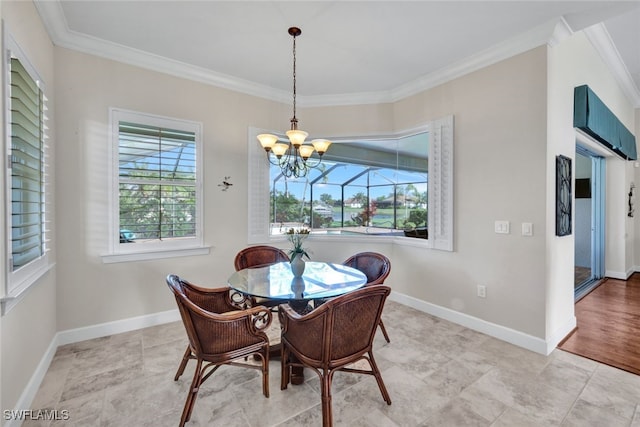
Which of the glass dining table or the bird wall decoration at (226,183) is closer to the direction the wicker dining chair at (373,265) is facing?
the glass dining table

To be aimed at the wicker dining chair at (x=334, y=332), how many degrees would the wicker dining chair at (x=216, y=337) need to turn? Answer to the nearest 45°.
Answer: approximately 90° to its right

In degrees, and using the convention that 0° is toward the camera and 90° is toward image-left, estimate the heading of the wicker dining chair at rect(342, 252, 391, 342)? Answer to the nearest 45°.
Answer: approximately 45°

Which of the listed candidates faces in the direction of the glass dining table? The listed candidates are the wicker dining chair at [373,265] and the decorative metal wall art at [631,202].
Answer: the wicker dining chair

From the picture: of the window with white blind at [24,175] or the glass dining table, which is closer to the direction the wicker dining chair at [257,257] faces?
the glass dining table

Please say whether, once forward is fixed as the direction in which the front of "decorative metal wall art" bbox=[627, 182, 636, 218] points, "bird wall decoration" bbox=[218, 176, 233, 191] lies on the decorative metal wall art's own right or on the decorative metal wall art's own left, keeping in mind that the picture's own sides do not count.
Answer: on the decorative metal wall art's own right

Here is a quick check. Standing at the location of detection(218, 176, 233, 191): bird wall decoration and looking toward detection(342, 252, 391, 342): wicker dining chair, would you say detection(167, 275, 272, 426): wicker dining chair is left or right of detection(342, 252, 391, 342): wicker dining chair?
right

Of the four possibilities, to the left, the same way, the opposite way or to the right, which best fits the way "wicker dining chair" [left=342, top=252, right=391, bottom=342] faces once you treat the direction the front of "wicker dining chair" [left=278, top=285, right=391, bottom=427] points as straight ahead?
to the left

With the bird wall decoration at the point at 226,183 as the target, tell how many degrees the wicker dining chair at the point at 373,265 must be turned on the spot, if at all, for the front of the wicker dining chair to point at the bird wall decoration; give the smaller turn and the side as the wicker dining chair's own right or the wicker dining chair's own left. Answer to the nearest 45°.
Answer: approximately 45° to the wicker dining chair's own right

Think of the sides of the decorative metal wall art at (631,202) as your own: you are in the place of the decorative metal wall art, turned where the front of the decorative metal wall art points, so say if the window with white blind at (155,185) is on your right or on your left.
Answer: on your right

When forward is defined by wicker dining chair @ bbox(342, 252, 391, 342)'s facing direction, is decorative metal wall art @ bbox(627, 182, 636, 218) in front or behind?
behind
